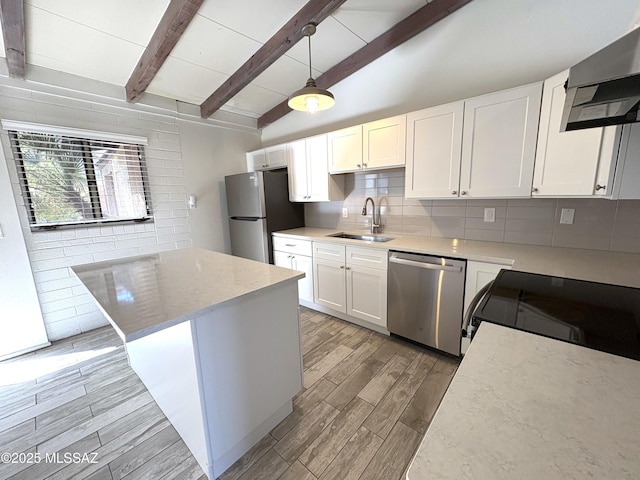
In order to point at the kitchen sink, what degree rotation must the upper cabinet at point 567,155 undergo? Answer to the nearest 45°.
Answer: approximately 45° to its right

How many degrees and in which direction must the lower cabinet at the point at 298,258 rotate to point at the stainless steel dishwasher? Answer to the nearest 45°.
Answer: approximately 90° to its left

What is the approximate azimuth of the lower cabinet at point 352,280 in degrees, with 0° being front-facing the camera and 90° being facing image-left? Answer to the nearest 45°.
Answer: approximately 45°

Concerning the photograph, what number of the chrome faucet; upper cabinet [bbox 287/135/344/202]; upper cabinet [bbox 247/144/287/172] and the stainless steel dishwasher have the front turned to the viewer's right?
0

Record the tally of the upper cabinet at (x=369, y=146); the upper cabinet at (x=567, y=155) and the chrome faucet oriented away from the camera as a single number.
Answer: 0

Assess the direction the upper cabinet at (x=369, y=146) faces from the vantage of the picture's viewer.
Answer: facing the viewer and to the left of the viewer

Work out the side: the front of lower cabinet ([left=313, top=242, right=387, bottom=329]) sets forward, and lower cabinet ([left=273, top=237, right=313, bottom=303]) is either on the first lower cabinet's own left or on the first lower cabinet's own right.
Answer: on the first lower cabinet's own right

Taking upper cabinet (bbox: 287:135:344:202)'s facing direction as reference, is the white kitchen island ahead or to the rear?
ahead

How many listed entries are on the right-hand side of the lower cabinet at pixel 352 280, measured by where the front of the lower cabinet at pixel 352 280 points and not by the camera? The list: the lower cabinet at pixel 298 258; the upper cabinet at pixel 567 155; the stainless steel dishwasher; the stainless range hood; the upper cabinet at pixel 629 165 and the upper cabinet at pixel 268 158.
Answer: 2

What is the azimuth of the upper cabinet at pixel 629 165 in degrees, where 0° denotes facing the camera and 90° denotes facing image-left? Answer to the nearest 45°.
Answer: approximately 90°

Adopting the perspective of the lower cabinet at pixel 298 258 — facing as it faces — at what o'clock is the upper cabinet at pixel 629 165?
The upper cabinet is roughly at 9 o'clock from the lower cabinet.

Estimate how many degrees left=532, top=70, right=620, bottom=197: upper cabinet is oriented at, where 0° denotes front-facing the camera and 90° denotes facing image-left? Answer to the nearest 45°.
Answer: approximately 45°
